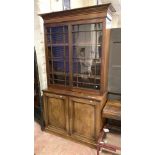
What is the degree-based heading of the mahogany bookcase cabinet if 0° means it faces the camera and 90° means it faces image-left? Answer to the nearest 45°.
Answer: approximately 45°
